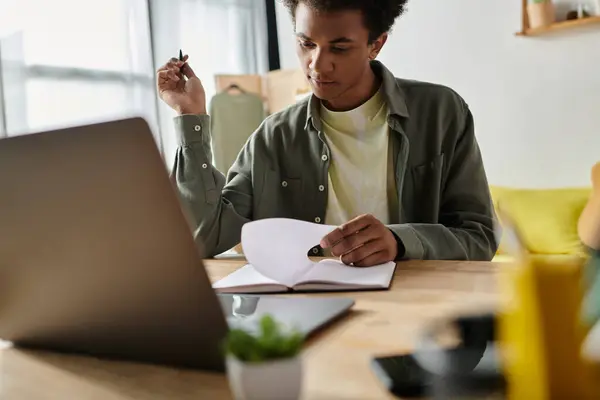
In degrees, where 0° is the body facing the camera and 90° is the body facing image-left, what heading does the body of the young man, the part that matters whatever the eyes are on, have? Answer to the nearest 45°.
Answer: approximately 0°

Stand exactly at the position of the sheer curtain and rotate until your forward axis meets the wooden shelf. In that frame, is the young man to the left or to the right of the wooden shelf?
right

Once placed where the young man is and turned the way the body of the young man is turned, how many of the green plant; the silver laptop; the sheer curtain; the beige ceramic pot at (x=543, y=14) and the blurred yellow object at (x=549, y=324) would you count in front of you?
3

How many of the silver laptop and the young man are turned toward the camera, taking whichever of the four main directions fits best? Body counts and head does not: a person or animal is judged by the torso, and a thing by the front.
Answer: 1

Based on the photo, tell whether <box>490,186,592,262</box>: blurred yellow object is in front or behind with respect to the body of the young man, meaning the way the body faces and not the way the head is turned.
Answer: behind

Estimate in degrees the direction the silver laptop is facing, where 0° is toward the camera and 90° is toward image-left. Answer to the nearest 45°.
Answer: approximately 225°
